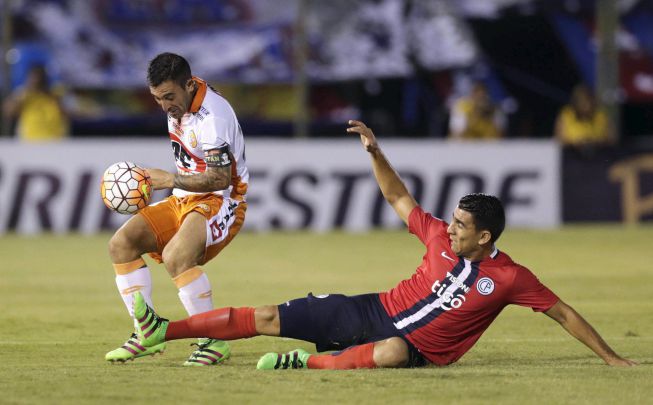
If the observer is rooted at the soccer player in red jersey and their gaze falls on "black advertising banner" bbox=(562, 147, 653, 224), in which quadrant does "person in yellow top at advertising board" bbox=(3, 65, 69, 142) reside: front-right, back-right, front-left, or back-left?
front-left

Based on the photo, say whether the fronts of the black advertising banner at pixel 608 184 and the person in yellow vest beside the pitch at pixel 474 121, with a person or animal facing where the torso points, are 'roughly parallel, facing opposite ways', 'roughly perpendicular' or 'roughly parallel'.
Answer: roughly parallel

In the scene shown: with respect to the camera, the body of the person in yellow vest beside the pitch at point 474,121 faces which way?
toward the camera

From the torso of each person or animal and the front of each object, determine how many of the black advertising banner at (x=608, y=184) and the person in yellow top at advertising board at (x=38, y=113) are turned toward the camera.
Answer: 2

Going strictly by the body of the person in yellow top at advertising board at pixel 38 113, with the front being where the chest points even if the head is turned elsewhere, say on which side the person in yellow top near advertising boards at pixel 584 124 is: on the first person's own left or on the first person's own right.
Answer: on the first person's own left

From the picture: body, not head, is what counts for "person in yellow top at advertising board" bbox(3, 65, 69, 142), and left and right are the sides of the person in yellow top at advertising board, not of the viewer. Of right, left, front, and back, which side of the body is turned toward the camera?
front

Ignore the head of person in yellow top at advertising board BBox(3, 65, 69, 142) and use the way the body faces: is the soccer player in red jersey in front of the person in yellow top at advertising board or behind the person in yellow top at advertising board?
in front

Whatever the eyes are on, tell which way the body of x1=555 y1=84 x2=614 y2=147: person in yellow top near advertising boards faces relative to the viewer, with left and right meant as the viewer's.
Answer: facing the viewer

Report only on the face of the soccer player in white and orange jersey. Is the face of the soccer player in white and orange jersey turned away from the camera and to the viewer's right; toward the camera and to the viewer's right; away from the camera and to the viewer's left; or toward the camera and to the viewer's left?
toward the camera and to the viewer's left

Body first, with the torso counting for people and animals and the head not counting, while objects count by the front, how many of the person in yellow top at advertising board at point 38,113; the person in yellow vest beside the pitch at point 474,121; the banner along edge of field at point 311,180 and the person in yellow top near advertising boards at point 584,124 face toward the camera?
4

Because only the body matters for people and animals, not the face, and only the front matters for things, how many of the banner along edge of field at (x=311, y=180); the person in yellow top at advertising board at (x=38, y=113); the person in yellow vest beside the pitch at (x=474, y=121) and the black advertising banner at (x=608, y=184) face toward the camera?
4

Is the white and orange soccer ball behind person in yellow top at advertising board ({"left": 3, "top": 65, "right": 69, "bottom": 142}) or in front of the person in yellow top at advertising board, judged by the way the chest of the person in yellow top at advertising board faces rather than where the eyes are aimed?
in front

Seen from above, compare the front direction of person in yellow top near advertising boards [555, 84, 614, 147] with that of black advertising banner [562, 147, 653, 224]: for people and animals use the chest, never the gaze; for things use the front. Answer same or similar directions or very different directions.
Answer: same or similar directions

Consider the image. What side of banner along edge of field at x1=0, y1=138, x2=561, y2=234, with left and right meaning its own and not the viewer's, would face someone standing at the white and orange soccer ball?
front

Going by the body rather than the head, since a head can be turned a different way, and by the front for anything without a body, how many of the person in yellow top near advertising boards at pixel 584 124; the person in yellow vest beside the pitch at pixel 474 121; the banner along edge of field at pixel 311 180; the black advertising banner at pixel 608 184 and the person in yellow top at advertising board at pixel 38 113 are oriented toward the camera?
5

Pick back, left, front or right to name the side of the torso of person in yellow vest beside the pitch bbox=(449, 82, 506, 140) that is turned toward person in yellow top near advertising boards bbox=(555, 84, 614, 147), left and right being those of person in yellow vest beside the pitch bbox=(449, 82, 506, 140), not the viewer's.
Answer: left
